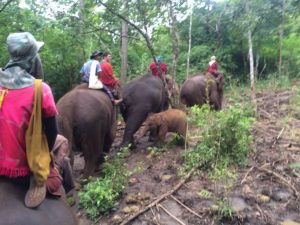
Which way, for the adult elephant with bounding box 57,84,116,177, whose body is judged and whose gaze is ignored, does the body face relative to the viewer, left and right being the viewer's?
facing away from the viewer

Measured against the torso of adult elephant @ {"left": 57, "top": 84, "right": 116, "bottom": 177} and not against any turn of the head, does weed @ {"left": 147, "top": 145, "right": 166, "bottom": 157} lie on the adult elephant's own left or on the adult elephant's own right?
on the adult elephant's own right

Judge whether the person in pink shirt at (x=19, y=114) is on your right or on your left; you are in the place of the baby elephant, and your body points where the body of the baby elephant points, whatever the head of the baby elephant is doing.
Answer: on your left

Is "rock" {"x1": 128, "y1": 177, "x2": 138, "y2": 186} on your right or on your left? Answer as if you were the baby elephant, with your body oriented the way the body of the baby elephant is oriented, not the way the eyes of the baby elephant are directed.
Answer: on your left

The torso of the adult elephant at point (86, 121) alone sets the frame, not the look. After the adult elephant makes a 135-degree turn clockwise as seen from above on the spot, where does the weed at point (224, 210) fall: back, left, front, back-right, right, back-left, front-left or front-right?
front

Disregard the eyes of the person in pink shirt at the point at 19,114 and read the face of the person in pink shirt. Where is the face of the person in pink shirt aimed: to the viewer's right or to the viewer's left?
to the viewer's right

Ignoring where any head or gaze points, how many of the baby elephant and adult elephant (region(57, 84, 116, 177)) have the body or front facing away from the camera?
1

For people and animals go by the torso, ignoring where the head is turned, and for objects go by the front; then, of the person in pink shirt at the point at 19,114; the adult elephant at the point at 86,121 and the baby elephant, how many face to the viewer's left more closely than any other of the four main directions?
1

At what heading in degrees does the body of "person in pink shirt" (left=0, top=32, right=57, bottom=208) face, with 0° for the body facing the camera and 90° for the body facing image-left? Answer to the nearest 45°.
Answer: approximately 225°

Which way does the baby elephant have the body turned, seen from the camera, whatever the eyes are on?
to the viewer's left

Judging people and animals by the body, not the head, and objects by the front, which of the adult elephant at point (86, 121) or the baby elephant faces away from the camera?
the adult elephant
